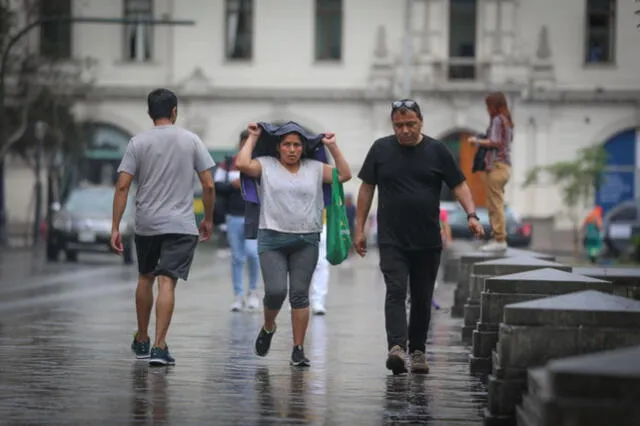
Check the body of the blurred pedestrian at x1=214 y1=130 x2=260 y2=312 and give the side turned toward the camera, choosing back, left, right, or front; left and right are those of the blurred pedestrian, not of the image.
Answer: front

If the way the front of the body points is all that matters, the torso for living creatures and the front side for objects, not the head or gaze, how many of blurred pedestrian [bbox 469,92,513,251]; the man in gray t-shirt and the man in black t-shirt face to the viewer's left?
1

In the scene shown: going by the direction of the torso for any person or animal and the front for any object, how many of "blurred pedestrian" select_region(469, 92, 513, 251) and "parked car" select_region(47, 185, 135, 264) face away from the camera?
0

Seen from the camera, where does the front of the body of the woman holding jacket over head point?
toward the camera

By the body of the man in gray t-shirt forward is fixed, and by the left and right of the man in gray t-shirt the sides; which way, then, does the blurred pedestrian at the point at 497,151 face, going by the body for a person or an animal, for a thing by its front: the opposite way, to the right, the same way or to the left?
to the left

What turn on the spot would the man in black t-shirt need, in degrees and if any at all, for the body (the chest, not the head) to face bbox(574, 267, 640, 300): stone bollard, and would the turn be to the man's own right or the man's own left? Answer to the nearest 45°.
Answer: approximately 90° to the man's own left

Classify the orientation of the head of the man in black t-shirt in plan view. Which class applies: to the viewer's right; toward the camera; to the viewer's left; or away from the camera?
toward the camera

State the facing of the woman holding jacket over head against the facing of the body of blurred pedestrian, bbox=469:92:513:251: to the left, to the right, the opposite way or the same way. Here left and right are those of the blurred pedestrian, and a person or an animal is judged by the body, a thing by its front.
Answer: to the left

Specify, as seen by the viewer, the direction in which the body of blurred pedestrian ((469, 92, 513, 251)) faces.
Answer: to the viewer's left

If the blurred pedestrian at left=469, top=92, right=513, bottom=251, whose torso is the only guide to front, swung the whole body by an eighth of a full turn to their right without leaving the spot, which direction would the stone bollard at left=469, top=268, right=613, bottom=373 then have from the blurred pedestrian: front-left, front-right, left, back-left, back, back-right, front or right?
back-left

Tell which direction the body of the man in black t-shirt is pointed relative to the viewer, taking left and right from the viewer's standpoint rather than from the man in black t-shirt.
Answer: facing the viewer

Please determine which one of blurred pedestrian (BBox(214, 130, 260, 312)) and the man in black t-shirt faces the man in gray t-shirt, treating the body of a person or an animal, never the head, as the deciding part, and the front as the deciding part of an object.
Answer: the blurred pedestrian

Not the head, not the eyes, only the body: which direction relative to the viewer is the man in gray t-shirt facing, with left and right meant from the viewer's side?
facing away from the viewer

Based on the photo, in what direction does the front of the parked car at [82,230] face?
toward the camera
